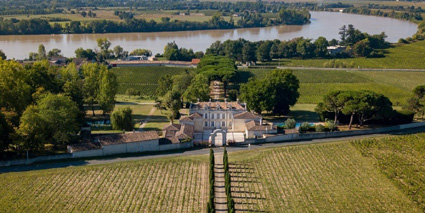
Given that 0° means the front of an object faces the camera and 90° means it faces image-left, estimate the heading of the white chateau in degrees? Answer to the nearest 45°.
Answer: approximately 0°

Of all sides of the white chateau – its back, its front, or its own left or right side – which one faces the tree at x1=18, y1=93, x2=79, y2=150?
right

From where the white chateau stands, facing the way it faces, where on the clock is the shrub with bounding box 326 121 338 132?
The shrub is roughly at 9 o'clock from the white chateau.

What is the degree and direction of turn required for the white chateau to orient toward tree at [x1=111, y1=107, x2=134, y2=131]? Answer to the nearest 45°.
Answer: approximately 90° to its right

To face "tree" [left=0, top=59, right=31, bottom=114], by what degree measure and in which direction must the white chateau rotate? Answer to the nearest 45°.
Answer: approximately 90° to its right

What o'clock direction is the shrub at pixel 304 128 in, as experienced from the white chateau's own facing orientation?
The shrub is roughly at 9 o'clock from the white chateau.
